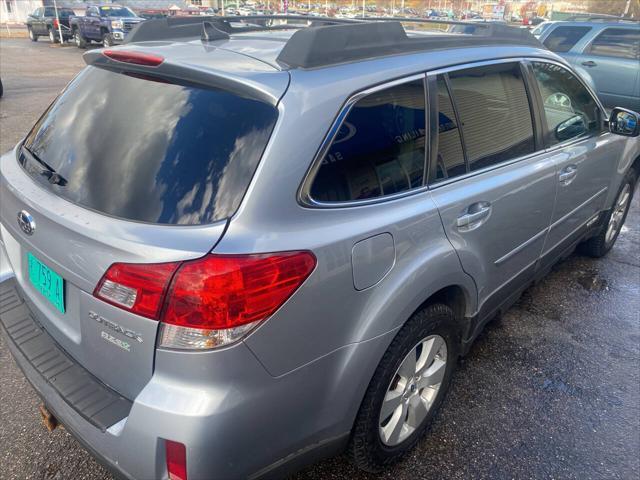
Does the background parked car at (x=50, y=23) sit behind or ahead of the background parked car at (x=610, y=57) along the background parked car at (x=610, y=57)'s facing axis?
behind

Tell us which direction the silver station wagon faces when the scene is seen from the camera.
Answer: facing away from the viewer and to the right of the viewer

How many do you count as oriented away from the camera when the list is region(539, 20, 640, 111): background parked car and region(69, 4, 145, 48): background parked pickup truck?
0

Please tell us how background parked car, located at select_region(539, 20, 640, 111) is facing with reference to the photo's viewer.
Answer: facing to the right of the viewer

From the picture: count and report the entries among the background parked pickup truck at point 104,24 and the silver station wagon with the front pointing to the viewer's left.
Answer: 0

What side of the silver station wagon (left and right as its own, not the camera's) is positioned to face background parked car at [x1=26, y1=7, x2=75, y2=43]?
left

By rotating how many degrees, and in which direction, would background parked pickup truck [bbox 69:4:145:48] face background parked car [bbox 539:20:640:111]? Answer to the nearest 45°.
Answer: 0° — it already faces it

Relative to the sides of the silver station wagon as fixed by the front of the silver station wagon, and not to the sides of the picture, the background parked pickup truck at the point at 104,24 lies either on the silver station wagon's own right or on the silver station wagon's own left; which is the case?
on the silver station wagon's own left

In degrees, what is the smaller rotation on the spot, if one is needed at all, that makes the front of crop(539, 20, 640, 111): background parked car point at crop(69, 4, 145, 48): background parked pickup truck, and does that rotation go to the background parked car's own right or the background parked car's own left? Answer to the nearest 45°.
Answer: approximately 180°

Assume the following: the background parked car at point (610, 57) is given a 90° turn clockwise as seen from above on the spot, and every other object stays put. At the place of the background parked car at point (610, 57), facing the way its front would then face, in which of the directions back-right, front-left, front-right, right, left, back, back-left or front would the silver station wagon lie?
front
